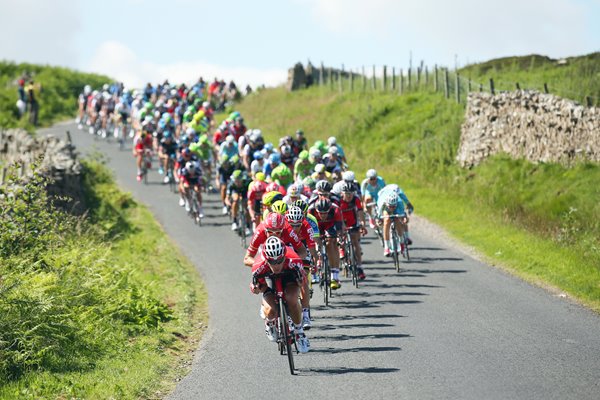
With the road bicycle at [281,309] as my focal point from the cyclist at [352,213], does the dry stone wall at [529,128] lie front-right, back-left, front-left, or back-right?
back-left

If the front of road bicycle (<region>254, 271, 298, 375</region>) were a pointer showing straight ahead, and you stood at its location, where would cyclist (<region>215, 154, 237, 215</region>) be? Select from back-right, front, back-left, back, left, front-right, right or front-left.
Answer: back

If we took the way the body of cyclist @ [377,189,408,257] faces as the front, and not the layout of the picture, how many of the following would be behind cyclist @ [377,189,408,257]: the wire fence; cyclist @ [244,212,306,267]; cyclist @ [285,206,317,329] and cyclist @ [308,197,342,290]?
1

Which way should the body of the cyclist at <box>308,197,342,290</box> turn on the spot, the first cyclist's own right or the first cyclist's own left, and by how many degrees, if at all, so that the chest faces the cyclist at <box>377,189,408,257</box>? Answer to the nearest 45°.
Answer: approximately 135° to the first cyclist's own left

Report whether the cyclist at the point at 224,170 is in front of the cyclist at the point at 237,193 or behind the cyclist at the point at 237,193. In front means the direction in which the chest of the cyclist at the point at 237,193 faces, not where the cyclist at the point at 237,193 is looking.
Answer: behind

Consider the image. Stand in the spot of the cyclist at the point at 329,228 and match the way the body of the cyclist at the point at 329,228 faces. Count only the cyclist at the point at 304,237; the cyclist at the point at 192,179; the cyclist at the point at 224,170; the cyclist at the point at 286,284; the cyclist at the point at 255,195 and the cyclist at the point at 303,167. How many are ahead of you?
2

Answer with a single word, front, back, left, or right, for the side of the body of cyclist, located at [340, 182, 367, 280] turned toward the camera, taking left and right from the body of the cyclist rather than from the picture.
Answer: front

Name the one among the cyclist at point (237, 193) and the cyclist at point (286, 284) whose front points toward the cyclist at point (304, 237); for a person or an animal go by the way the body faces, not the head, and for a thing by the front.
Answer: the cyclist at point (237, 193)

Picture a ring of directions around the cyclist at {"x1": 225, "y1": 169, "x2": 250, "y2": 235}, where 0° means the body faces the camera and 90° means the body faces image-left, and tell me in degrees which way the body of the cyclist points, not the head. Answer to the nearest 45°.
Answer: approximately 0°
